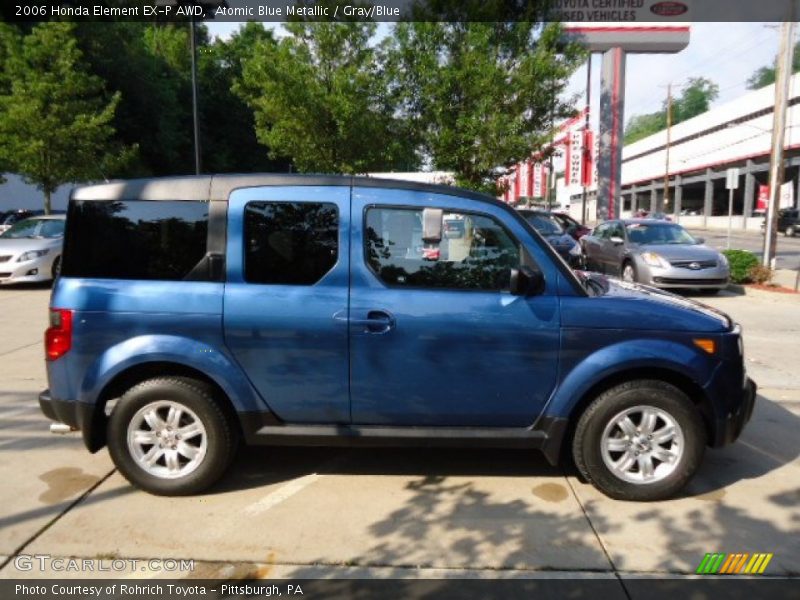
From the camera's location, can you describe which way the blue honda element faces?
facing to the right of the viewer

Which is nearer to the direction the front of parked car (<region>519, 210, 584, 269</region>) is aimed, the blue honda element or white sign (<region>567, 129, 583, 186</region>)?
the blue honda element

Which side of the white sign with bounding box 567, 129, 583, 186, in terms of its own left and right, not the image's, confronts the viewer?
front

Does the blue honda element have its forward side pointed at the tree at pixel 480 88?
no

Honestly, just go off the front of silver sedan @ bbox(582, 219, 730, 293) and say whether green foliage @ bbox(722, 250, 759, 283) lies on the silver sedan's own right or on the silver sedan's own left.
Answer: on the silver sedan's own left

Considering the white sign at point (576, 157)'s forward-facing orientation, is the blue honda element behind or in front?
in front

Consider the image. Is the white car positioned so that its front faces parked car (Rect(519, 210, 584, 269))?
no

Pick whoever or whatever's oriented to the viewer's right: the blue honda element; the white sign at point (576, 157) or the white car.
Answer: the blue honda element

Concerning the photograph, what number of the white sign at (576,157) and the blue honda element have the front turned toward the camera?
1

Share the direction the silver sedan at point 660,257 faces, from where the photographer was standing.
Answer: facing the viewer and to the right of the viewer

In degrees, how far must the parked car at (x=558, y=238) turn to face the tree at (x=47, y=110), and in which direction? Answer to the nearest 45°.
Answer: approximately 135° to its right

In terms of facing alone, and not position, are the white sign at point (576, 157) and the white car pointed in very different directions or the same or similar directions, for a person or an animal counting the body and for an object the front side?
same or similar directions

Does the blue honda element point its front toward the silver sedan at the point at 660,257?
no

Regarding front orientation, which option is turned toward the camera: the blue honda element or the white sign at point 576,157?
the white sign
